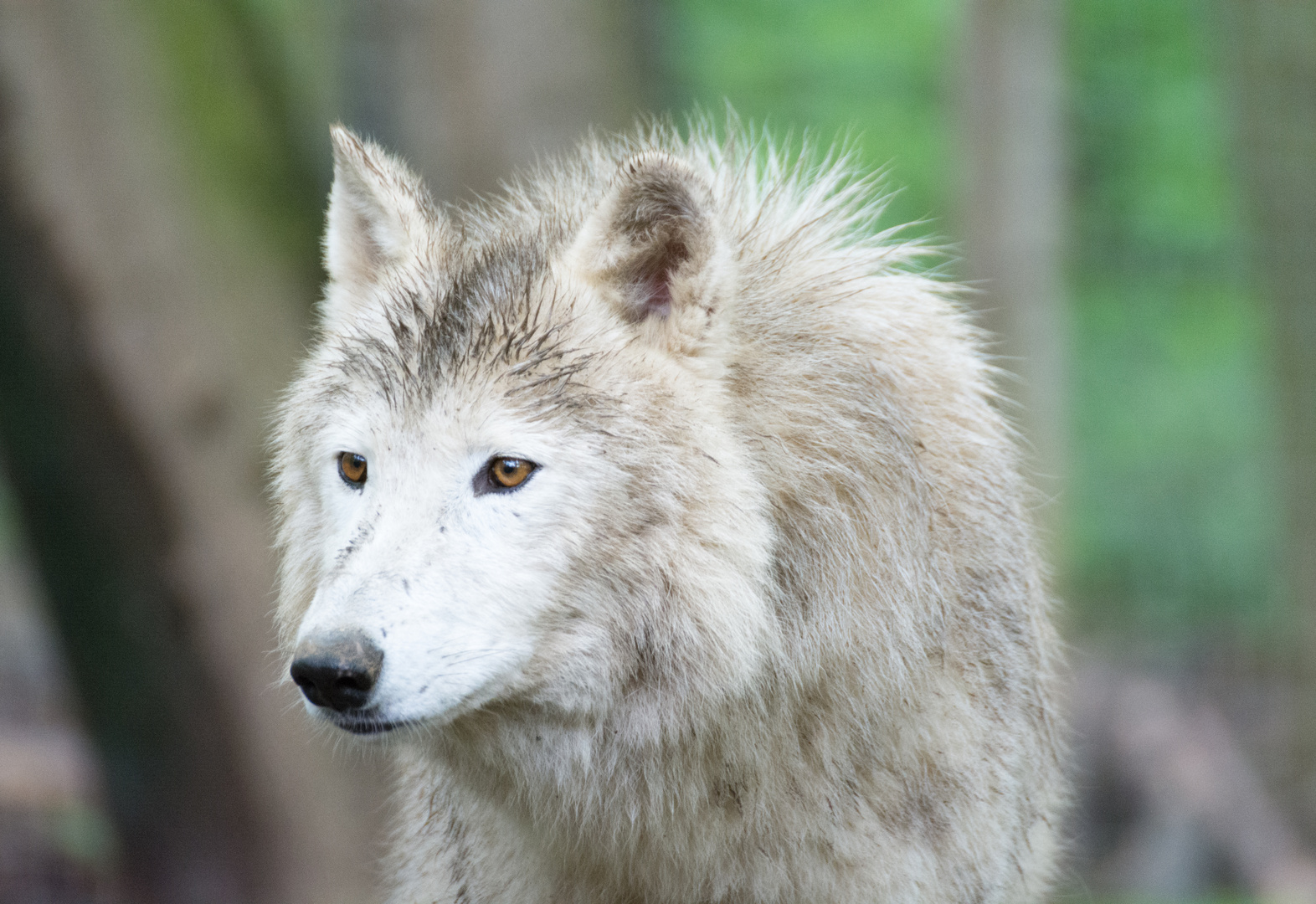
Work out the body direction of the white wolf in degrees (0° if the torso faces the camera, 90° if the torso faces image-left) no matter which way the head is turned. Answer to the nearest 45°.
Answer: approximately 45°

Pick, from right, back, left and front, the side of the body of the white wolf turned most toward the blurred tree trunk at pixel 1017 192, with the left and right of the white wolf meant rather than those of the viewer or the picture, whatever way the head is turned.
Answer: back

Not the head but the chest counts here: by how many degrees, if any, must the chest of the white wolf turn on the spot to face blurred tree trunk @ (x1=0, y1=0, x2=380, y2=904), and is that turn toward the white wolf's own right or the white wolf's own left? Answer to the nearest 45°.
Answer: approximately 90° to the white wolf's own right

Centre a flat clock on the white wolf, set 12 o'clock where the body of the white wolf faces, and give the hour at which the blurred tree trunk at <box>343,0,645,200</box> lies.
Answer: The blurred tree trunk is roughly at 4 o'clock from the white wolf.

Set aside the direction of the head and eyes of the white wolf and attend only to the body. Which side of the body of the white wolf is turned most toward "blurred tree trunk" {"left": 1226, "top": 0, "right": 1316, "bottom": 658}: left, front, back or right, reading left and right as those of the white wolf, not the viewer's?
back
